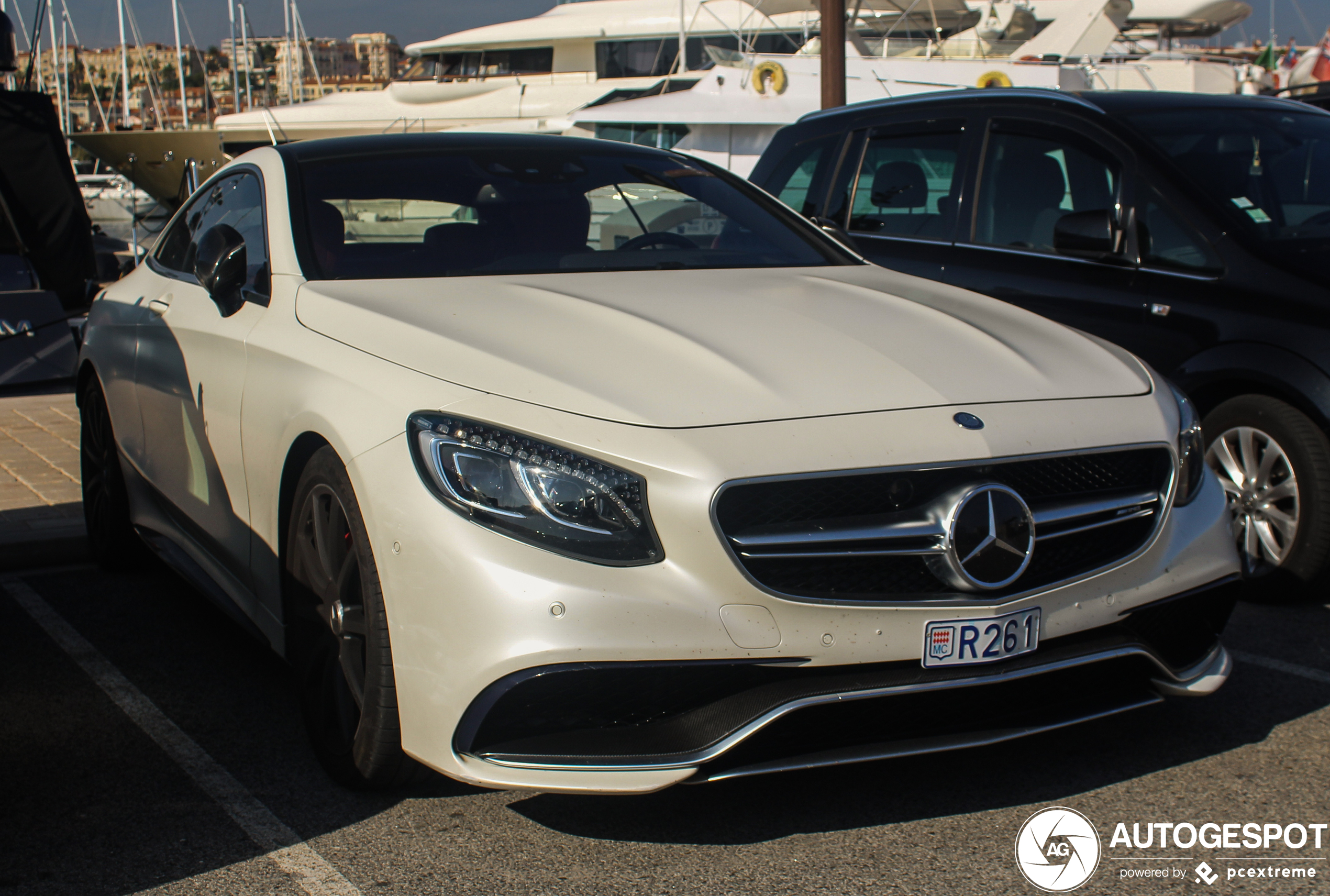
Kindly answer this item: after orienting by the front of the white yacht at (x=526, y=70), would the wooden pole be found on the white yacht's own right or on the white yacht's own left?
on the white yacht's own left

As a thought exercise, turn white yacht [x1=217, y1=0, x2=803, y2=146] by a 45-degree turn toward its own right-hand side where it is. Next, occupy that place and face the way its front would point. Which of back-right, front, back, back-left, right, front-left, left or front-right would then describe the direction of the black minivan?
back-left

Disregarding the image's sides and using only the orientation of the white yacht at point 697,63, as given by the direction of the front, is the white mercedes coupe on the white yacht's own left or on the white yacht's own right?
on the white yacht's own left

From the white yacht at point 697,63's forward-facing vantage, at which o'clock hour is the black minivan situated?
The black minivan is roughly at 9 o'clock from the white yacht.

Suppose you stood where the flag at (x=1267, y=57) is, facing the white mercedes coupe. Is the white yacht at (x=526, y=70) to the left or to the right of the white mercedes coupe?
right

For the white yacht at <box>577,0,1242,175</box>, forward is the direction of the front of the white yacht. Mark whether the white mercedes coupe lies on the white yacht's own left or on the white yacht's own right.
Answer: on the white yacht's own left

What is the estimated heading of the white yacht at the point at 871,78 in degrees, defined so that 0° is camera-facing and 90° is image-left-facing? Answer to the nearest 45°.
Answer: approximately 90°

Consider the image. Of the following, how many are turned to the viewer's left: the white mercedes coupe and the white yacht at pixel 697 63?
1

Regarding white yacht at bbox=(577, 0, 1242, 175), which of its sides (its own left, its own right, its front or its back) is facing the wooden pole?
left

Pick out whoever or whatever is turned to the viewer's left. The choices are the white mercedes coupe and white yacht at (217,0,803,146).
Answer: the white yacht

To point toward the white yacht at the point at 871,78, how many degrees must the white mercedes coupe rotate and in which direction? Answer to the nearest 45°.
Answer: approximately 135° to its left

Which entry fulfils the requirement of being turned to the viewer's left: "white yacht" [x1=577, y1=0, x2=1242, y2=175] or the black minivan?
the white yacht

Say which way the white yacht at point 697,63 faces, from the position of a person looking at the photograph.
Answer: facing to the left of the viewer

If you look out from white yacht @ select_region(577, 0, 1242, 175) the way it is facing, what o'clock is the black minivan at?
The black minivan is roughly at 9 o'clock from the white yacht.

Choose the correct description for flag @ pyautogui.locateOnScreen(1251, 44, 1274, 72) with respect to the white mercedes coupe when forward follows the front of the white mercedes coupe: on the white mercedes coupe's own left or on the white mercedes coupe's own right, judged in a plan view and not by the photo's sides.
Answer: on the white mercedes coupe's own left

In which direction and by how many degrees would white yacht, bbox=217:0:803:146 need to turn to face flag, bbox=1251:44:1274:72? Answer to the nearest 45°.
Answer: approximately 180°

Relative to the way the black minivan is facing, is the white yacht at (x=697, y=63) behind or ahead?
behind

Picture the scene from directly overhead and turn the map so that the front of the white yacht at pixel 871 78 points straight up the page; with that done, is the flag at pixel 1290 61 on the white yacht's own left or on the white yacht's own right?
on the white yacht's own right

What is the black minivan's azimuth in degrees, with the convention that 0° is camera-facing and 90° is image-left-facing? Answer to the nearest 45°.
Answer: approximately 315°
